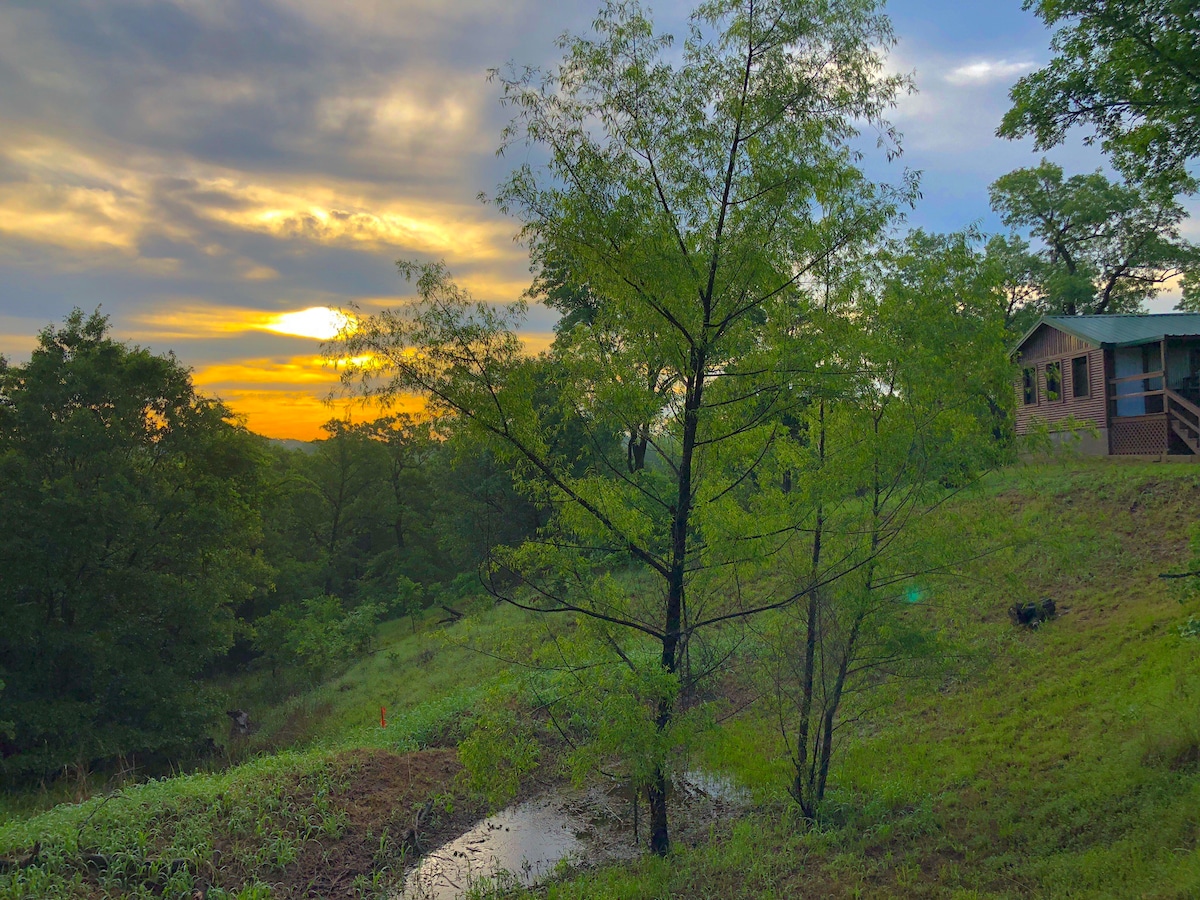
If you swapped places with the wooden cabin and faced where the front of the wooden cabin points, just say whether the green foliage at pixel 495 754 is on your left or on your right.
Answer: on your right

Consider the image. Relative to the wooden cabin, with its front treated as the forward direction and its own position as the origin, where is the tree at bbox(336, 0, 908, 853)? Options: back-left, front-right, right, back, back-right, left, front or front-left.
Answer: front-right

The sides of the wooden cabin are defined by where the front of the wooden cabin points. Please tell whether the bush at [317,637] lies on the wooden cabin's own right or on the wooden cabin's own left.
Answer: on the wooden cabin's own right

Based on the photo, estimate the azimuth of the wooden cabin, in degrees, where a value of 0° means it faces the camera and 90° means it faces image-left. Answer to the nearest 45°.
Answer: approximately 315°

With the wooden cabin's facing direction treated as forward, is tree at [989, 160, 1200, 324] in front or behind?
behind

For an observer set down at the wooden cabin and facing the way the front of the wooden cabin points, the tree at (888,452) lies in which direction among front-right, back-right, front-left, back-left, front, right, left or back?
front-right

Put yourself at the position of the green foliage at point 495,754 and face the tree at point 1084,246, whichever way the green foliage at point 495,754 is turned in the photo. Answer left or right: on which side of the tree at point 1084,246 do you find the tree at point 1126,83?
right
